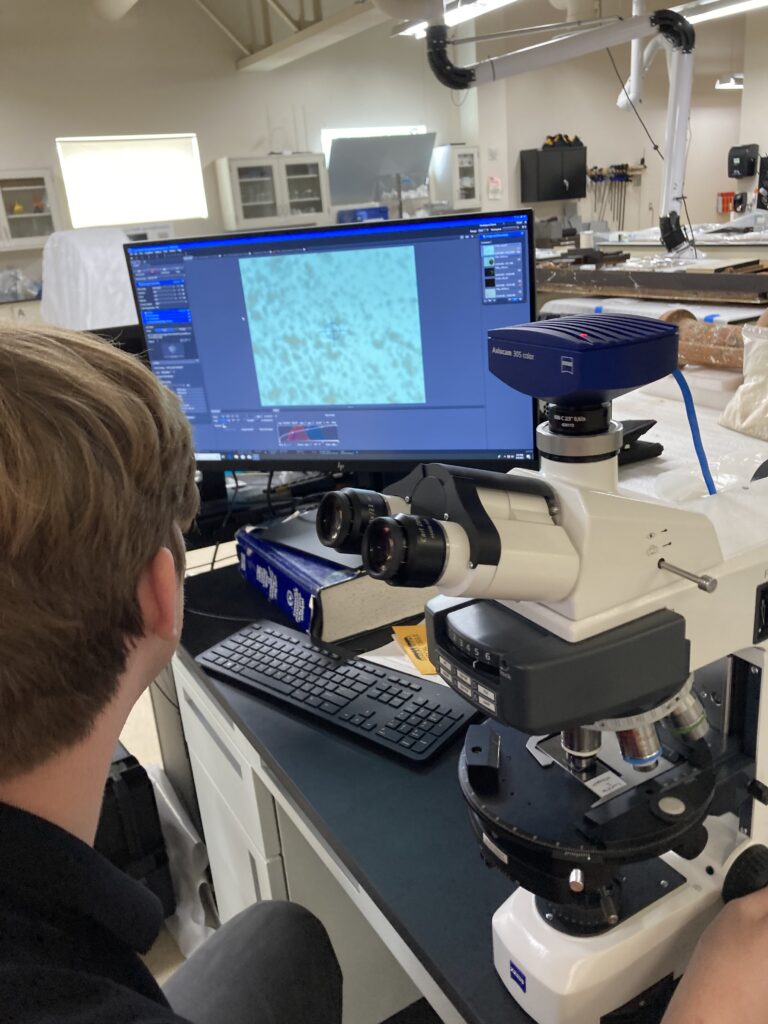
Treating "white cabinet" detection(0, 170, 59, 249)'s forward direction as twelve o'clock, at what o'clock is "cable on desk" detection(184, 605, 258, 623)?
The cable on desk is roughly at 12 o'clock from the white cabinet.

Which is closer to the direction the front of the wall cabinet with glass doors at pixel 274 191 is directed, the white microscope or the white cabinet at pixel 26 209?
the white microscope

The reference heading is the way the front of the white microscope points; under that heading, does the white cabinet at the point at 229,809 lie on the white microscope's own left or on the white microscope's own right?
on the white microscope's own right

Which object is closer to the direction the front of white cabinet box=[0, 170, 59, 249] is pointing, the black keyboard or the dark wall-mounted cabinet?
the black keyboard

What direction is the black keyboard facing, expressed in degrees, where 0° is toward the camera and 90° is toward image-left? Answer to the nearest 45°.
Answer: approximately 45°

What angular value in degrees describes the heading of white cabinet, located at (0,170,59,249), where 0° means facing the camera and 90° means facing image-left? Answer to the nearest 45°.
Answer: approximately 0°

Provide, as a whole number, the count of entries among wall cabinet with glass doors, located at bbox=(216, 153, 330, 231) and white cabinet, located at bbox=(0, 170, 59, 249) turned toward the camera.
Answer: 2

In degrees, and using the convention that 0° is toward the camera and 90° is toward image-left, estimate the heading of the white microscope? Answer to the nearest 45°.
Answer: approximately 45°

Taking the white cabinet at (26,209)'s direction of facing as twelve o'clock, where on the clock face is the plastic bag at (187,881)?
The plastic bag is roughly at 12 o'clock from the white cabinet.
